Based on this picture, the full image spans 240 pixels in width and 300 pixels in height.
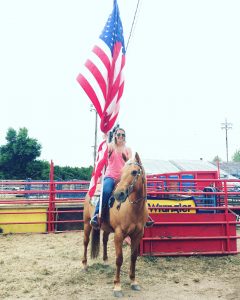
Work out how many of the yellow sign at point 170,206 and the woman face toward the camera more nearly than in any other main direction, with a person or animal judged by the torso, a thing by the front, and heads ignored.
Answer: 2

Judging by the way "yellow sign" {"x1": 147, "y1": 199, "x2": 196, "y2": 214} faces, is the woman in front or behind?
in front

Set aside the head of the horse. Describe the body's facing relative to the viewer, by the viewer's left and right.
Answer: facing the viewer and to the right of the viewer

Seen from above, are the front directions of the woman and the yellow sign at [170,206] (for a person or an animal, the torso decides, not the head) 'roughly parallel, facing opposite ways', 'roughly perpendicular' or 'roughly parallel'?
roughly parallel

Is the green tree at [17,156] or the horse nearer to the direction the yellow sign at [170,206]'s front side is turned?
the horse

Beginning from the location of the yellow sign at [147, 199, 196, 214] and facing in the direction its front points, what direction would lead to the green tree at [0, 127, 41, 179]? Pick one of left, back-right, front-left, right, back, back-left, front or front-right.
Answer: back-right

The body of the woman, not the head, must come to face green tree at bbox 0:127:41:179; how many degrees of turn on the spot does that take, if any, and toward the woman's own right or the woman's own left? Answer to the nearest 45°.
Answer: approximately 180°

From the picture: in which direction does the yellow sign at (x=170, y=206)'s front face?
toward the camera

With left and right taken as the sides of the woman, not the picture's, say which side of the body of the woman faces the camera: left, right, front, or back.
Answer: front
